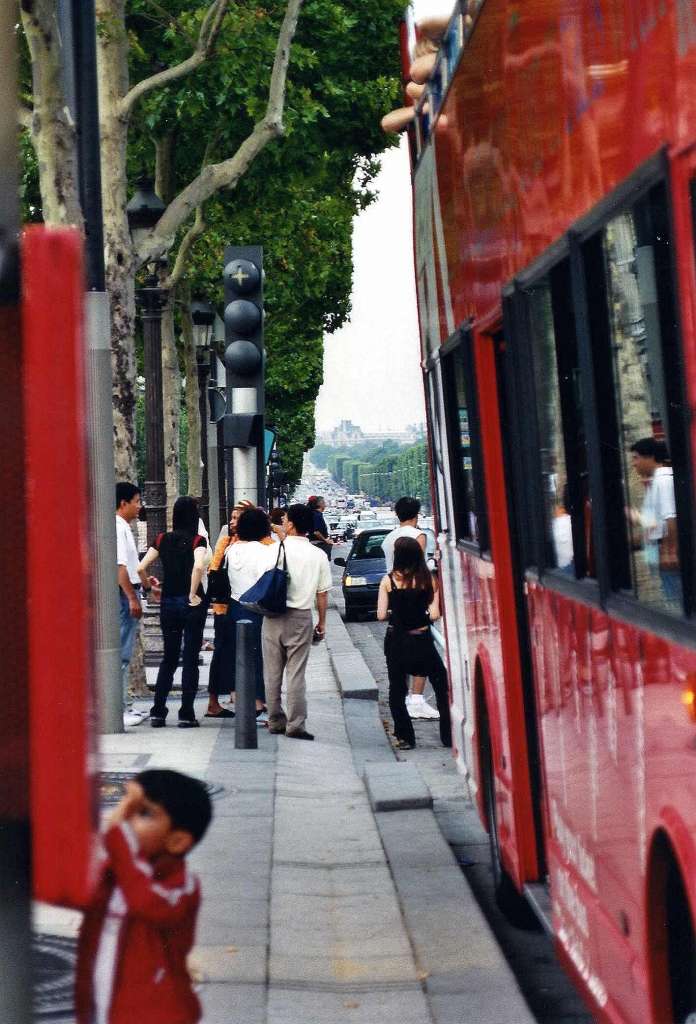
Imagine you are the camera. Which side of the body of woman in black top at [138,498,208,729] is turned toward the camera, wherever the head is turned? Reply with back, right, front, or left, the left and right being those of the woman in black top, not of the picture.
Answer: back

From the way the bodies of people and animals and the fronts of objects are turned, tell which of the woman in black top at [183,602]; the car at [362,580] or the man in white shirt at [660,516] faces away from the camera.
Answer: the woman in black top

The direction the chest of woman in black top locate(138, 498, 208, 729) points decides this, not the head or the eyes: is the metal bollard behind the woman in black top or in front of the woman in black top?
behind

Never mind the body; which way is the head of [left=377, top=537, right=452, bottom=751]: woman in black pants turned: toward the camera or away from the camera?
away from the camera

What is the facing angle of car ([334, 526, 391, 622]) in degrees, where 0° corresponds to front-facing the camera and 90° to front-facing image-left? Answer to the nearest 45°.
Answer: approximately 0°

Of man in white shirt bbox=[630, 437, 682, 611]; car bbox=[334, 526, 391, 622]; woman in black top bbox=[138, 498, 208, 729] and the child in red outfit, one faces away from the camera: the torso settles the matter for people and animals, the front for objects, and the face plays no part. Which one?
the woman in black top

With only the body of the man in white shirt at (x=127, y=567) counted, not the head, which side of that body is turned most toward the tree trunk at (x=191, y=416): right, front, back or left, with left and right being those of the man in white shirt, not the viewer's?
left

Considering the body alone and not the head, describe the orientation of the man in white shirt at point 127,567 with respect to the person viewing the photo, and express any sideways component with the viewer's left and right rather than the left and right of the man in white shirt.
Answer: facing to the right of the viewer

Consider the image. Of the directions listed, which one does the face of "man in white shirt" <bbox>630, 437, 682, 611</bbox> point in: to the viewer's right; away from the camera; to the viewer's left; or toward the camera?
to the viewer's left

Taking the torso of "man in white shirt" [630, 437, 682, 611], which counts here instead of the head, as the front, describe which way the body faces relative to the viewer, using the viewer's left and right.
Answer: facing to the left of the viewer
